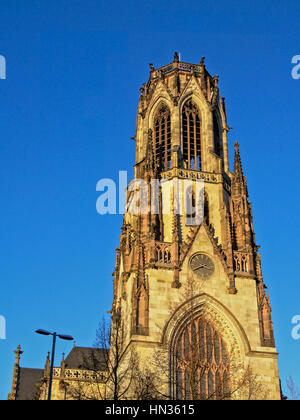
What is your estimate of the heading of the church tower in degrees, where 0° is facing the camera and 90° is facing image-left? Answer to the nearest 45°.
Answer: approximately 0°
